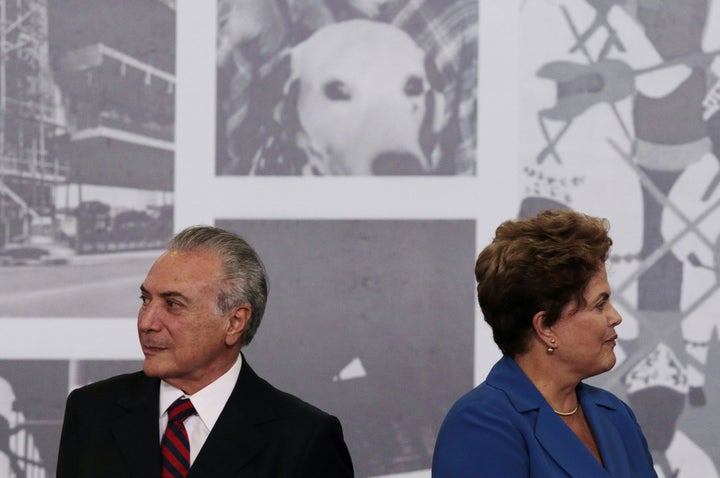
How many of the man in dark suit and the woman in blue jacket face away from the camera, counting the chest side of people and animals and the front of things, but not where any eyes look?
0

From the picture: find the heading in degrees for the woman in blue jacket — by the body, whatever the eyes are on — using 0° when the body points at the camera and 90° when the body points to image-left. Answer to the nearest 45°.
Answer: approximately 315°

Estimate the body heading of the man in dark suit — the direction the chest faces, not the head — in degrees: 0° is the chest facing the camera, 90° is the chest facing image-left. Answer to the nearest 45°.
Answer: approximately 45°

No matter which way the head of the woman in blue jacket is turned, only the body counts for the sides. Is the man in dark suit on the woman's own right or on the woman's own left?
on the woman's own right

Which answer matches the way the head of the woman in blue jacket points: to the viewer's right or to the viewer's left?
to the viewer's right

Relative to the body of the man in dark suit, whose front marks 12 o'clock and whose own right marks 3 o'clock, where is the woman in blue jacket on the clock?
The woman in blue jacket is roughly at 8 o'clock from the man in dark suit.
